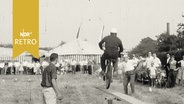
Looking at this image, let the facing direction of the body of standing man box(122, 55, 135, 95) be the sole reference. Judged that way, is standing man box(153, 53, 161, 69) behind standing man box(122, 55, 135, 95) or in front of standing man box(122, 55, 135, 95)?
behind

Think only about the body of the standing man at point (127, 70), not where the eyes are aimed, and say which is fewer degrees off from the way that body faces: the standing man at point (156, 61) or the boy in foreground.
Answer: the boy in foreground

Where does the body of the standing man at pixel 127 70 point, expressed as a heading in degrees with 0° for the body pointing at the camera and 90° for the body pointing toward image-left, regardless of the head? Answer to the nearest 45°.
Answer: approximately 45°
